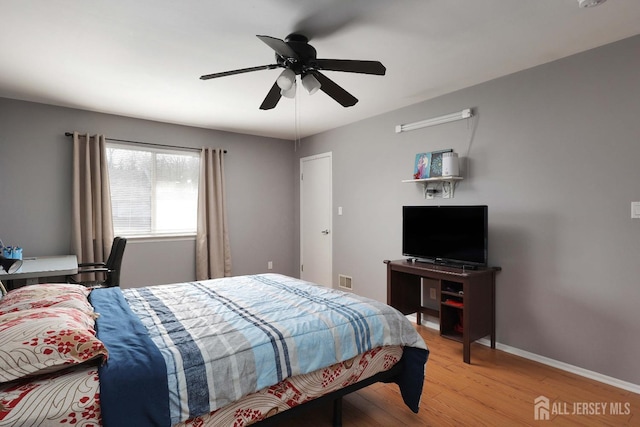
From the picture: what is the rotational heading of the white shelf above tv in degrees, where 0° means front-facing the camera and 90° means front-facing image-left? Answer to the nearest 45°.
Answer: approximately 45°

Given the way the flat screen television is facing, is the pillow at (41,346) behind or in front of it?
in front

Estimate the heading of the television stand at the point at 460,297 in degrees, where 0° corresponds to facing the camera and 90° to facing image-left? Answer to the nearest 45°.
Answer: approximately 45°

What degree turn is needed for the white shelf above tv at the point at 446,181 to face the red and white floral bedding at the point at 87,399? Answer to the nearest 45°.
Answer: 0° — it already faces it

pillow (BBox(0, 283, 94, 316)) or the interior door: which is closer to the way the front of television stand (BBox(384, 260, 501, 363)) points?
the pillow

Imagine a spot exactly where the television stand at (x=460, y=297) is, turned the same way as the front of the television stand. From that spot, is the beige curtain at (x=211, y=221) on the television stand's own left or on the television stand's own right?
on the television stand's own right

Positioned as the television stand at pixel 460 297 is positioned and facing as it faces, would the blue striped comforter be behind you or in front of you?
in front

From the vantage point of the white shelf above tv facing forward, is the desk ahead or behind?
ahead
